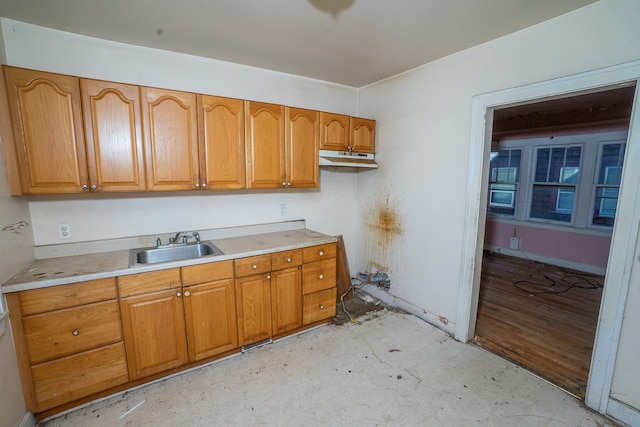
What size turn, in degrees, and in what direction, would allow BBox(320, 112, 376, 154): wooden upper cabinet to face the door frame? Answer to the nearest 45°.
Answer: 0° — it already faces it

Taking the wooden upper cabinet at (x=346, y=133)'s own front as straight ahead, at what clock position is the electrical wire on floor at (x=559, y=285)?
The electrical wire on floor is roughly at 10 o'clock from the wooden upper cabinet.

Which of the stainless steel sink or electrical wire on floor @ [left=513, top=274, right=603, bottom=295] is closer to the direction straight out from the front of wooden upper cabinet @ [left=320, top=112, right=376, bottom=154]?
the electrical wire on floor

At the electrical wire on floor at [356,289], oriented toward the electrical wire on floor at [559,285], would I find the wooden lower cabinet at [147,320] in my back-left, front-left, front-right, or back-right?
back-right

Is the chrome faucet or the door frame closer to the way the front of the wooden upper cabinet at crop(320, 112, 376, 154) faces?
the door frame

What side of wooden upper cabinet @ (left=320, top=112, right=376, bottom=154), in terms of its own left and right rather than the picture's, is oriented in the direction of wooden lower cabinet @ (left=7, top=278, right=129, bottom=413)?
right

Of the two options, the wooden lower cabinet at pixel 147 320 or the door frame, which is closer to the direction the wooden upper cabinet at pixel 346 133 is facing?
the door frame

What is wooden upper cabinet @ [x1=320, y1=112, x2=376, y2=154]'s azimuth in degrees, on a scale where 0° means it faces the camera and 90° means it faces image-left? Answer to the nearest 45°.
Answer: approximately 315°

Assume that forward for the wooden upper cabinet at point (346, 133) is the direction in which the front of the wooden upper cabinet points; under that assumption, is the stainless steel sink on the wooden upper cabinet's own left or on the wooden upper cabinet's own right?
on the wooden upper cabinet's own right

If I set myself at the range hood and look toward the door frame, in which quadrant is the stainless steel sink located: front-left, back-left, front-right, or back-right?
back-right

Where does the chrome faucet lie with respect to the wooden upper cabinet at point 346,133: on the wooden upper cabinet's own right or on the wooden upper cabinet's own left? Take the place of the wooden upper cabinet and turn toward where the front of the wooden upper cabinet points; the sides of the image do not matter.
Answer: on the wooden upper cabinet's own right
